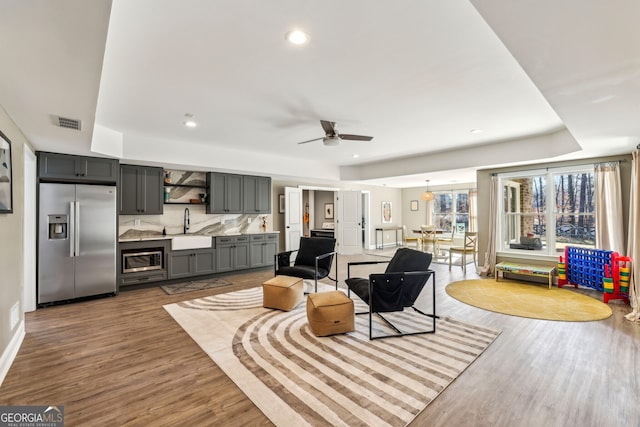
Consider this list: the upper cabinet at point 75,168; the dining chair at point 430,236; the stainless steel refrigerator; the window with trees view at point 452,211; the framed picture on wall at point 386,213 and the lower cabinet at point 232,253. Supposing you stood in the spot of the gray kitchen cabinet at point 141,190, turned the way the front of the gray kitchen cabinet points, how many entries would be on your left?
4

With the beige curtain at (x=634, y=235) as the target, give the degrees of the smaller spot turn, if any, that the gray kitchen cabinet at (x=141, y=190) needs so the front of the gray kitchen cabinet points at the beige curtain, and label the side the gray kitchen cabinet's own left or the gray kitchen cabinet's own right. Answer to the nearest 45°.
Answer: approximately 45° to the gray kitchen cabinet's own left

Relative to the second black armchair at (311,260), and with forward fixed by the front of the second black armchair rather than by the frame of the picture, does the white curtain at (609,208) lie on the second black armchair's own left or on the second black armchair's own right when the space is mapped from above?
on the second black armchair's own left

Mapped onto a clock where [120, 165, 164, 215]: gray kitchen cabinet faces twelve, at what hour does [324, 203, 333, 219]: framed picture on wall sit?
The framed picture on wall is roughly at 8 o'clock from the gray kitchen cabinet.

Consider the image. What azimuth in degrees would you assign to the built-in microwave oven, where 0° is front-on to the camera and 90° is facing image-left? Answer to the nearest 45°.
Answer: approximately 0°

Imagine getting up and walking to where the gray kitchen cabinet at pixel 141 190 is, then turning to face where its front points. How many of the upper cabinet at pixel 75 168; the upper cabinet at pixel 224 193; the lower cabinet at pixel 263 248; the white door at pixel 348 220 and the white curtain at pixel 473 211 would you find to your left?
4

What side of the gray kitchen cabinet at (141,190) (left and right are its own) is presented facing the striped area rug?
front

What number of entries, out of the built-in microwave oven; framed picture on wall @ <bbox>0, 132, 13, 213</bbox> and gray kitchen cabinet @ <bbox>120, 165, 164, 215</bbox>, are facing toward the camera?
2

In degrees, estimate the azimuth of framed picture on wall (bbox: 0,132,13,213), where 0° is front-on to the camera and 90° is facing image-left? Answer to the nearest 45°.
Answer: approximately 270°

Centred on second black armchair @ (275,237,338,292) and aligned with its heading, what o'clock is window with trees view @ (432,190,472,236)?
The window with trees view is roughly at 6 o'clock from the second black armchair.

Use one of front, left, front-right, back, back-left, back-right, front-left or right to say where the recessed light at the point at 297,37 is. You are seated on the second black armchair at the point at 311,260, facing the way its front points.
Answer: front-left

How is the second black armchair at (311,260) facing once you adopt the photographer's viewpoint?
facing the viewer and to the left of the viewer

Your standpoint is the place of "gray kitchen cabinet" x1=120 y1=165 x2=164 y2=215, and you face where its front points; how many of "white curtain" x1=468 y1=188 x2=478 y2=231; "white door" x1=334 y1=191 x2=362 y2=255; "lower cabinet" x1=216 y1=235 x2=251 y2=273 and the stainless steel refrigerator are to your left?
3
